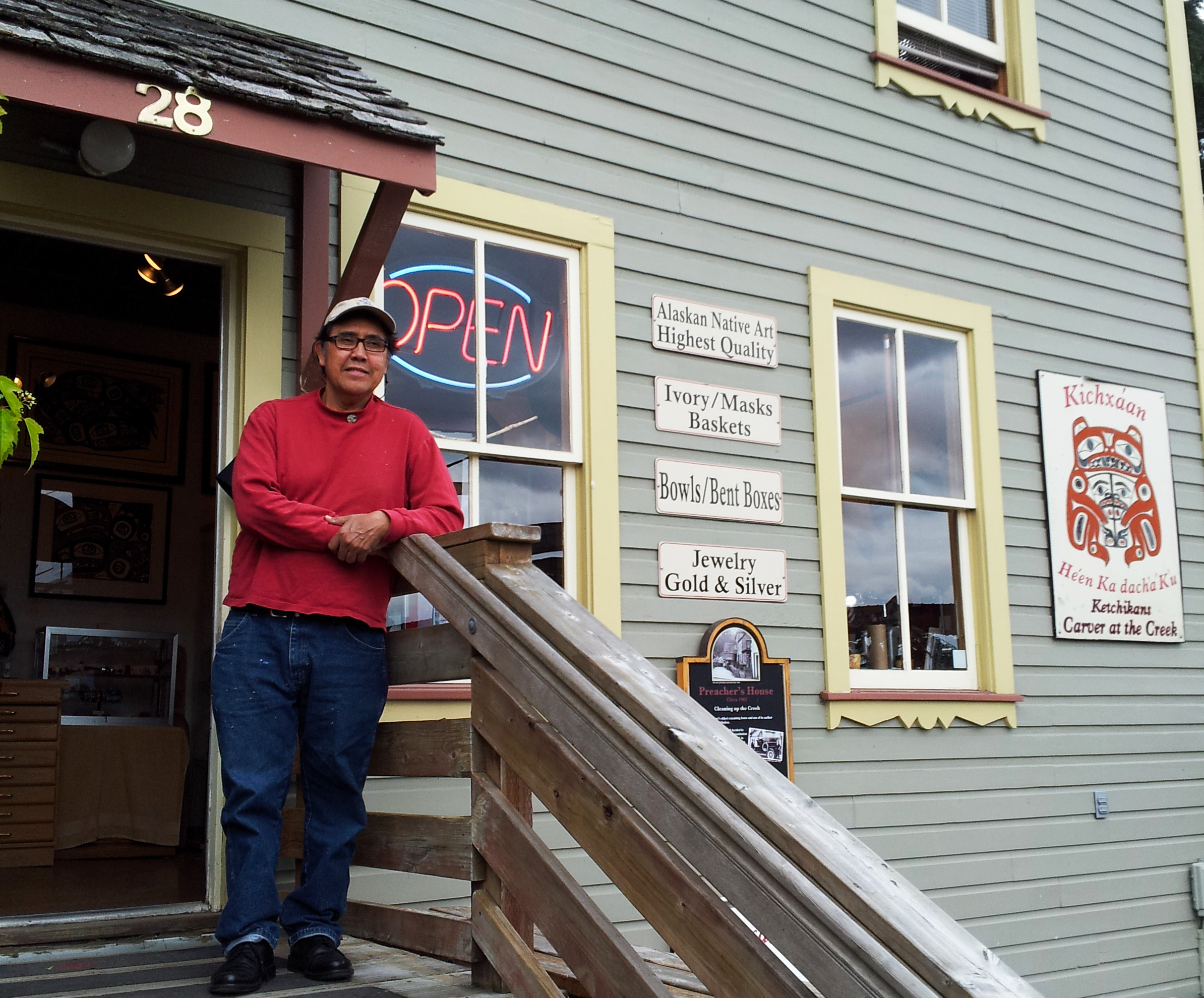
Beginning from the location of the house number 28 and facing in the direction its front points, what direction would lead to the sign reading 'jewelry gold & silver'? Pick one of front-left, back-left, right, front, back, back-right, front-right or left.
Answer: back-left

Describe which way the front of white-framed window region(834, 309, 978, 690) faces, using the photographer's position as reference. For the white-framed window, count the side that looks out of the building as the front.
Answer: facing the viewer and to the right of the viewer

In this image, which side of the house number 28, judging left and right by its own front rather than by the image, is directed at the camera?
front

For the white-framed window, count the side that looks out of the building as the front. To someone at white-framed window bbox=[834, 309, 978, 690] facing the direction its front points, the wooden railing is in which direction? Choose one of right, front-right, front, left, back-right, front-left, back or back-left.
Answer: front-right

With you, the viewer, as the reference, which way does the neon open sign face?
facing the viewer

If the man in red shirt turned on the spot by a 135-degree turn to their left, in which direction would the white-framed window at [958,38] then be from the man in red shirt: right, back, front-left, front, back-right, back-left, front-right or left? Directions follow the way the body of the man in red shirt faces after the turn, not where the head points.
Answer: front

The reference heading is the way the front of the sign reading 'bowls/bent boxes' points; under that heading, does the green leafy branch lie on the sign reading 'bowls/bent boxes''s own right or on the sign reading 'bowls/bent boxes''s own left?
on the sign reading 'bowls/bent boxes''s own right

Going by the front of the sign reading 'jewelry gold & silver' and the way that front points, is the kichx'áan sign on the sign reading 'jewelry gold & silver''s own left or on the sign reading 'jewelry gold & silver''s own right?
on the sign reading 'jewelry gold & silver''s own left

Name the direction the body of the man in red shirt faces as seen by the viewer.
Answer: toward the camera

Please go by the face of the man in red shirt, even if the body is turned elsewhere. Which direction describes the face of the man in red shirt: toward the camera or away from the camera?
toward the camera

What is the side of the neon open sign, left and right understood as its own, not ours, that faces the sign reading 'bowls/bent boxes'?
left

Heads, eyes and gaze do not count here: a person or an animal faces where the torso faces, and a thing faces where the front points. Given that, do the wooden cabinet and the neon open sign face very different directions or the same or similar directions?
same or similar directions
